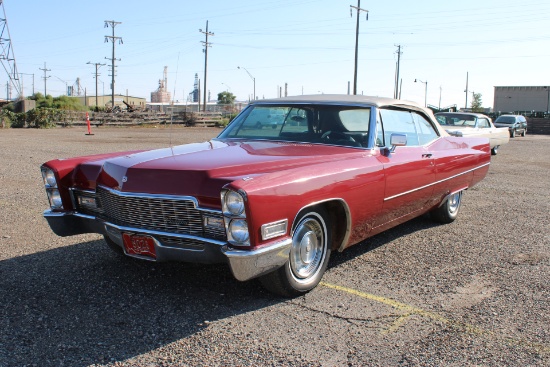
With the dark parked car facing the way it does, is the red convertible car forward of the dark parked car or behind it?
forward

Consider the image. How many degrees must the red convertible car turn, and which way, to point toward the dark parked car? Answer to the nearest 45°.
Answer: approximately 180°

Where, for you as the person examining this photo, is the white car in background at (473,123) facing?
facing the viewer and to the left of the viewer

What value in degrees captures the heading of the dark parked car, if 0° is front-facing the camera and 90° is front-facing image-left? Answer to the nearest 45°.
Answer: approximately 45°

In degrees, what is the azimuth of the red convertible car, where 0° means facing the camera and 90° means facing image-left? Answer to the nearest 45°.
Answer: approximately 45°

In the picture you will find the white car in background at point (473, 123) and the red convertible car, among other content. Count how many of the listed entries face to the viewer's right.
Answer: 0

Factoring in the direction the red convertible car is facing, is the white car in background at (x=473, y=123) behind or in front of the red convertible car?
behind
